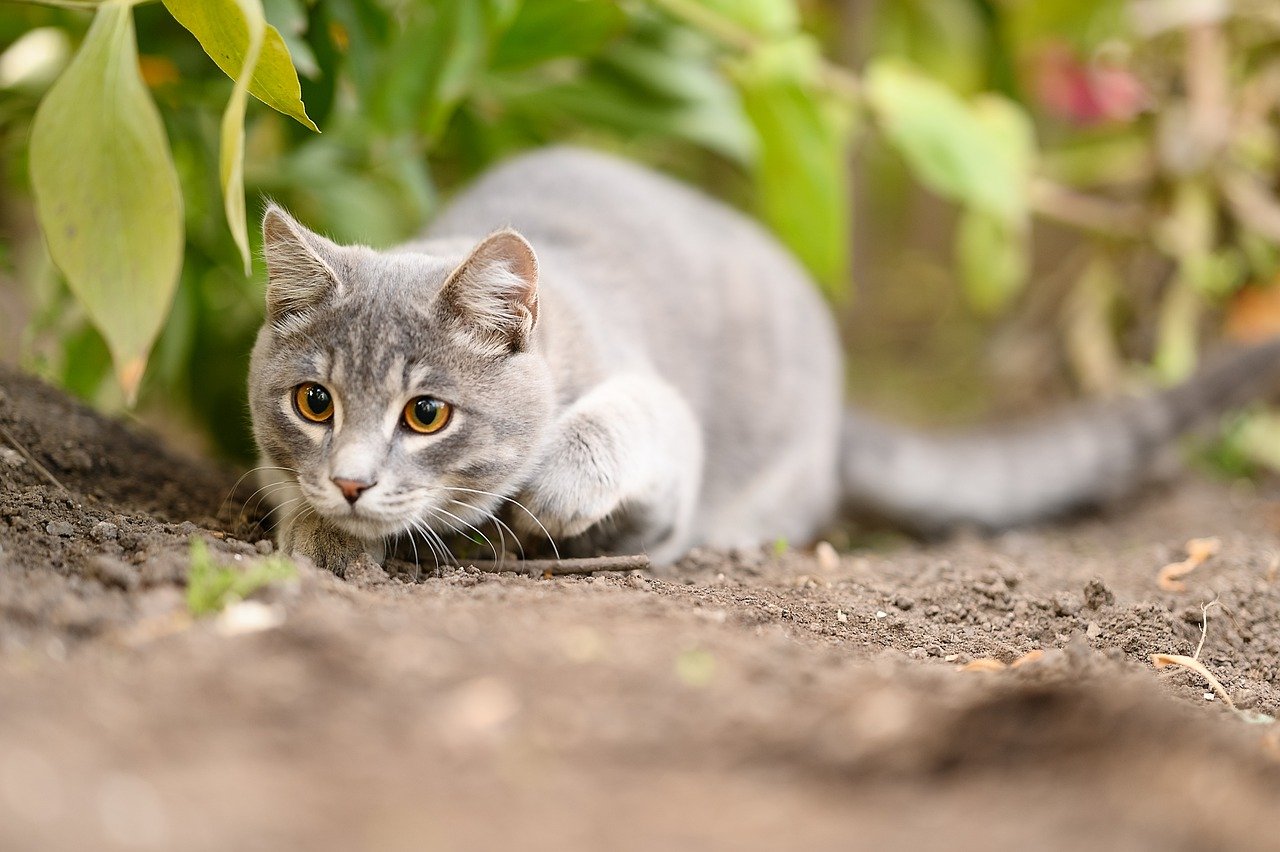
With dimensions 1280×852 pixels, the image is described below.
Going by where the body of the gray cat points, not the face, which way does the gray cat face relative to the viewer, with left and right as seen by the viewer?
facing the viewer and to the left of the viewer

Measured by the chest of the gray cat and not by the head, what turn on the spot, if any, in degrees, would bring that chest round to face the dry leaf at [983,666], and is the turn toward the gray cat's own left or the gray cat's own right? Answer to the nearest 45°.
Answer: approximately 90° to the gray cat's own left

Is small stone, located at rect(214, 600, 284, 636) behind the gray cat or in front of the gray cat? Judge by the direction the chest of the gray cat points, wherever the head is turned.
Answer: in front

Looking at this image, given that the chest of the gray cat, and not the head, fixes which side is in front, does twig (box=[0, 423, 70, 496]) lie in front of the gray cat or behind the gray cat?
in front

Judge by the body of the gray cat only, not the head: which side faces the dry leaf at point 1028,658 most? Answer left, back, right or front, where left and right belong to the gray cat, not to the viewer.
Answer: left

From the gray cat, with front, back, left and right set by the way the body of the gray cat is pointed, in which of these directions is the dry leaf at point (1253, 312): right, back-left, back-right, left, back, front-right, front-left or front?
back

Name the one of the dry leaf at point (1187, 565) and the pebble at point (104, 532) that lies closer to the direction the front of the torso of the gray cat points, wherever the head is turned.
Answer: the pebble
